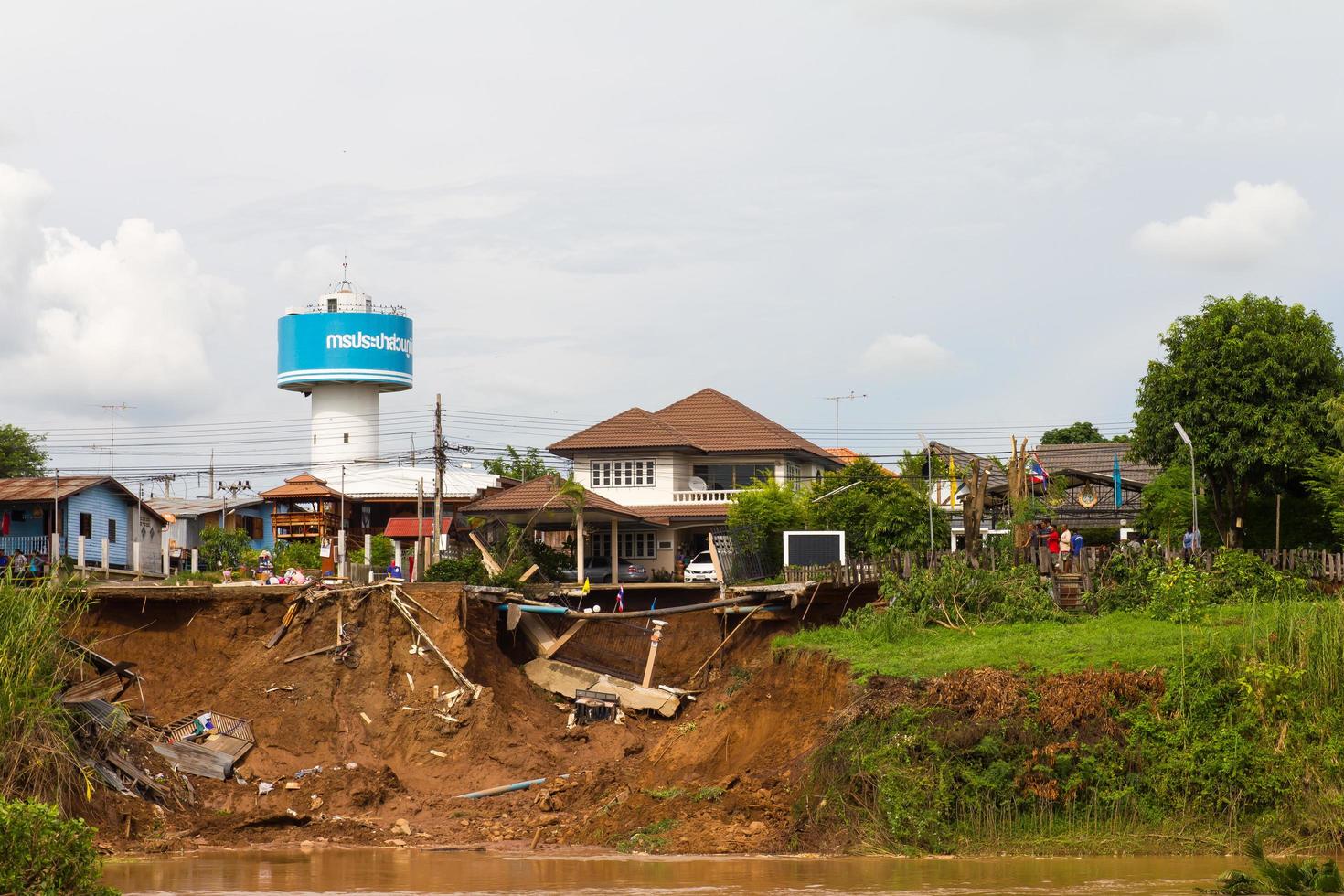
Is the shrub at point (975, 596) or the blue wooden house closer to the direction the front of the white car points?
the shrub

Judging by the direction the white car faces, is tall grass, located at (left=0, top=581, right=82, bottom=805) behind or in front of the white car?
in front

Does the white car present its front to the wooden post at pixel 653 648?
yes

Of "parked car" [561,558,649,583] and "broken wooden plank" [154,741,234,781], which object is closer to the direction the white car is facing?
the broken wooden plank

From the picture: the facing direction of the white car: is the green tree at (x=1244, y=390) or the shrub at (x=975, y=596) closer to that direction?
the shrub

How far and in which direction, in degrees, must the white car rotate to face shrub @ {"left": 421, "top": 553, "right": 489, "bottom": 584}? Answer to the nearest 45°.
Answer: approximately 45° to its right

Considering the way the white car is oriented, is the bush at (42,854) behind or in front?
in front

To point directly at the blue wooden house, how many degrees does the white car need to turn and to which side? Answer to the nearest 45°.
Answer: approximately 90° to its right

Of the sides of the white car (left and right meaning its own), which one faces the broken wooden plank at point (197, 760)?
right

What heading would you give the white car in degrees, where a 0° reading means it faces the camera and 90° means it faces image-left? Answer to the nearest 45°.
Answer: approximately 0°
